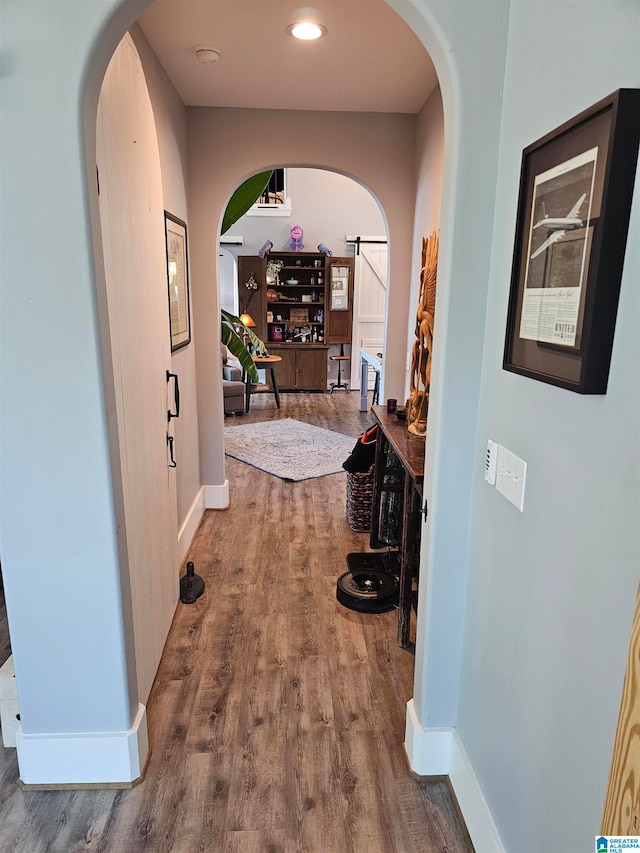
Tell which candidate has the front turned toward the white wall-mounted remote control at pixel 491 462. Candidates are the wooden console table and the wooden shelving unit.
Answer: the wooden shelving unit

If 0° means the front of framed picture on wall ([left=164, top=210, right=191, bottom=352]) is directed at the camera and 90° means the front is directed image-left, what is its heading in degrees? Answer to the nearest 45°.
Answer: approximately 270°

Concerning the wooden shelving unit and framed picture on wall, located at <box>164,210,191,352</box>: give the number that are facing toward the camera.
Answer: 1

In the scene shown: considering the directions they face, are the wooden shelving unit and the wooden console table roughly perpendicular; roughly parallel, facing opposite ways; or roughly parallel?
roughly perpendicular

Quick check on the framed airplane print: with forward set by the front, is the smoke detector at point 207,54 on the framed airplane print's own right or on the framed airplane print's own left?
on the framed airplane print's own right

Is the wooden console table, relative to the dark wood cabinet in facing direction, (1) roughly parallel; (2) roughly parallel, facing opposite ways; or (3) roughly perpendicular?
roughly perpendicular

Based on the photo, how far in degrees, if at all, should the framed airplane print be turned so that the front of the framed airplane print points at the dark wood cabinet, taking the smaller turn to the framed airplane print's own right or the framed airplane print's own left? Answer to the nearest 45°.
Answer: approximately 90° to the framed airplane print's own right

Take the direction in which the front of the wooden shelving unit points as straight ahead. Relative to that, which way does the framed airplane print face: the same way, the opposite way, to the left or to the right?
to the right

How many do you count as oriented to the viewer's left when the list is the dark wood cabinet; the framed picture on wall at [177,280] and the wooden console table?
1

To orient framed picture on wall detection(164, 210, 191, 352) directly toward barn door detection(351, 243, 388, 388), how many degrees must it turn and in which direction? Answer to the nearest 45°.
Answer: approximately 45° to its left

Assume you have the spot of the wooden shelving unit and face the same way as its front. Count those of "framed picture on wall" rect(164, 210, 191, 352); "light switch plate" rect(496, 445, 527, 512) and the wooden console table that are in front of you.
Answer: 3

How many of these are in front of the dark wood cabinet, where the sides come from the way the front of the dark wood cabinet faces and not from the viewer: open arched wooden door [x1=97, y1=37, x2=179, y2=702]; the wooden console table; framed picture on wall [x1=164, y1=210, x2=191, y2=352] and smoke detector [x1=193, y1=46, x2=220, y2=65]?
4

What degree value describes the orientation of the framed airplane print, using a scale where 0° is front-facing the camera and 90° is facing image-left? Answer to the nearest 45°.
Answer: approximately 45°

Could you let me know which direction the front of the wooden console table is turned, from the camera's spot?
facing to the left of the viewer
